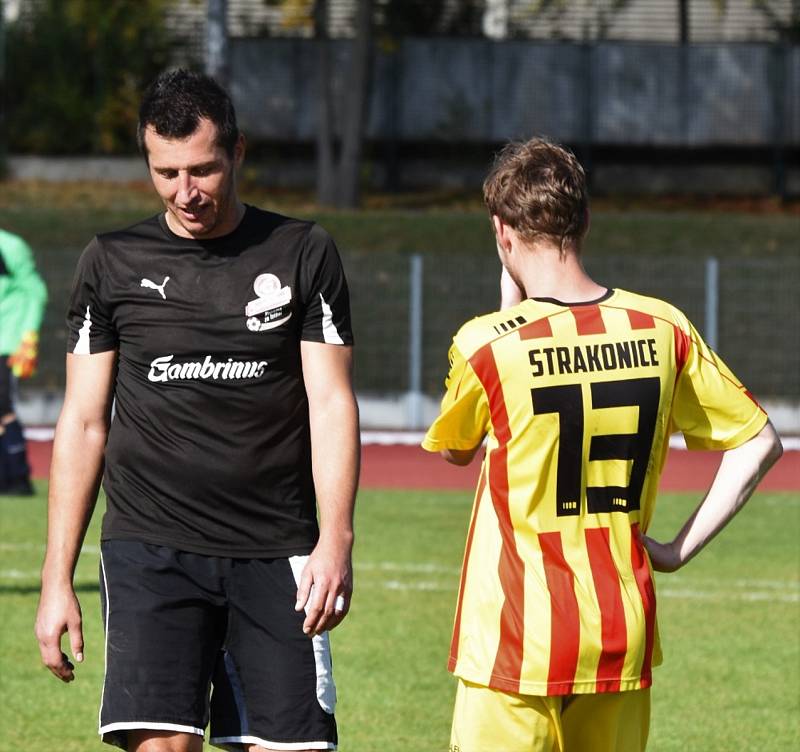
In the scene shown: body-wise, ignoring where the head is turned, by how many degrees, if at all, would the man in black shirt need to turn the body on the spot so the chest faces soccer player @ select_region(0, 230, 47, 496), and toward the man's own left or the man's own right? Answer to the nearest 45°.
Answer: approximately 180°

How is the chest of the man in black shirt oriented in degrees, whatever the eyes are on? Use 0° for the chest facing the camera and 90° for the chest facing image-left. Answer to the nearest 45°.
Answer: approximately 0°

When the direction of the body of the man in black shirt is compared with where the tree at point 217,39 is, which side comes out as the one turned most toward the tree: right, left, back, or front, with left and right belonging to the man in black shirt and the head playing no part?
back

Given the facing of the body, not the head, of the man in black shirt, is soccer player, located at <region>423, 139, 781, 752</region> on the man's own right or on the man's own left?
on the man's own left

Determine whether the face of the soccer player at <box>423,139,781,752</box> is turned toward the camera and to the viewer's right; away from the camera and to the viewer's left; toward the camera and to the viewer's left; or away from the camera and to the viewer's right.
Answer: away from the camera and to the viewer's left

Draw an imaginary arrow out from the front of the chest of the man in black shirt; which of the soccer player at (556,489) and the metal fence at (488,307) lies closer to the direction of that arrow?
the soccer player

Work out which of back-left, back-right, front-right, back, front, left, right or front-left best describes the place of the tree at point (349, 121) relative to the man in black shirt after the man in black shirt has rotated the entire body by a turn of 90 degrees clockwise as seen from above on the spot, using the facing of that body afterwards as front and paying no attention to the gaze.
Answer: right

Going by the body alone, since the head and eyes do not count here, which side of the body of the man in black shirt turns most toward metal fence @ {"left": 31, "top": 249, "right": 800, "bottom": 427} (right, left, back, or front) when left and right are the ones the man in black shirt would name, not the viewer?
back

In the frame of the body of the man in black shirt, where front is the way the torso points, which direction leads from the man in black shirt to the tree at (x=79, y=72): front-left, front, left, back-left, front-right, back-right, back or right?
back
